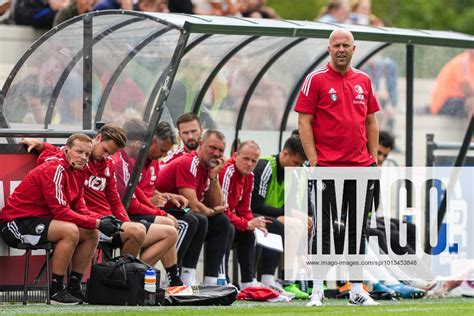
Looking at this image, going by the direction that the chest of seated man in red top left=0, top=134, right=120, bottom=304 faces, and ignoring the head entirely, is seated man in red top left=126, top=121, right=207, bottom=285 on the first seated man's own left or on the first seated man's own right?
on the first seated man's own left

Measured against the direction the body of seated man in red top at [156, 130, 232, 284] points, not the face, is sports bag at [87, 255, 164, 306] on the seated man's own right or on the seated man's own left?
on the seated man's own right

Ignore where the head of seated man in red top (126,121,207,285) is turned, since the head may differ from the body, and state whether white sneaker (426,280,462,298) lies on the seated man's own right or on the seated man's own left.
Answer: on the seated man's own left
